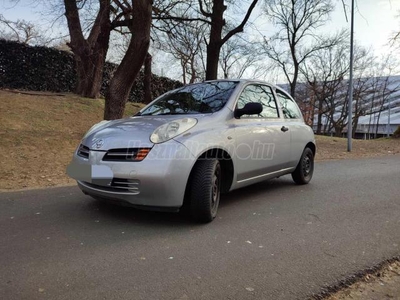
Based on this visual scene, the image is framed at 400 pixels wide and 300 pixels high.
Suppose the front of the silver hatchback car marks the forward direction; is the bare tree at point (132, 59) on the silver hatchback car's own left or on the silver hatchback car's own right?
on the silver hatchback car's own right

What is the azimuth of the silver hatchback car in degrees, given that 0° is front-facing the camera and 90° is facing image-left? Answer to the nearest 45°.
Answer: approximately 45°

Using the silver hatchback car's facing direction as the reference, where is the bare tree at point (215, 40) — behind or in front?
behind

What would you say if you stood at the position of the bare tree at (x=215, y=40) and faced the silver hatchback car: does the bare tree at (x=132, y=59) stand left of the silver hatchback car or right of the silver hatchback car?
right
